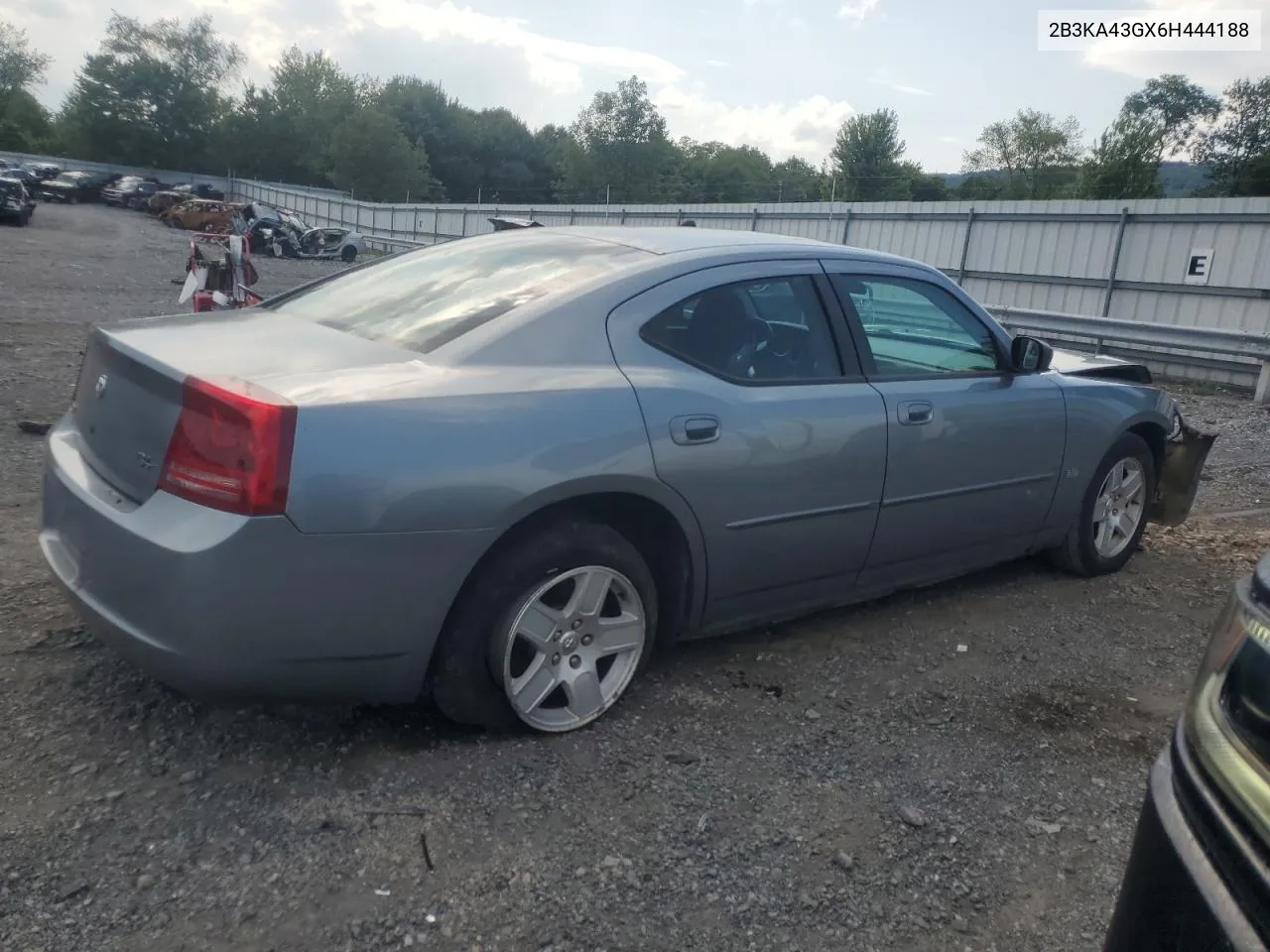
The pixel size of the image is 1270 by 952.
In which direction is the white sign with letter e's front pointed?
toward the camera

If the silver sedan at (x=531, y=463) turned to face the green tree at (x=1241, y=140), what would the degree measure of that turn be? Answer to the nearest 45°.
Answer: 0° — it already faces it

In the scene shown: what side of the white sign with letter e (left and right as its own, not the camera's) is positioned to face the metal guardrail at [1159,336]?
front

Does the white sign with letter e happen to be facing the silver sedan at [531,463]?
yes

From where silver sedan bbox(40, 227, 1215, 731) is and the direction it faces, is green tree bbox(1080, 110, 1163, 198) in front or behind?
in front

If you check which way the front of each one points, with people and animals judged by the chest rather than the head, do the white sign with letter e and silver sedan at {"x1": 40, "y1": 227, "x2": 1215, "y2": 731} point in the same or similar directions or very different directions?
very different directions

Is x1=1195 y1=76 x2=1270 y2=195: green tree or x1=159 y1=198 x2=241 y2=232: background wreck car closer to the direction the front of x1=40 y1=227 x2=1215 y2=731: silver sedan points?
the green tree

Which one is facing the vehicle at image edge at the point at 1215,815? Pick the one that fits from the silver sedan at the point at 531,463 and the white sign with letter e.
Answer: the white sign with letter e

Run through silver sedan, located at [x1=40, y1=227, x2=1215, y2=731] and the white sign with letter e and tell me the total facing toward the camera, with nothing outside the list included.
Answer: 1

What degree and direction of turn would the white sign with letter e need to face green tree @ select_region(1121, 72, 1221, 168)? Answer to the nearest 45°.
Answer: approximately 180°

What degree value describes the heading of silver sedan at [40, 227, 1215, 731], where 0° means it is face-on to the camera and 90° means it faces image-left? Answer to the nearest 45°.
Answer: approximately 225°

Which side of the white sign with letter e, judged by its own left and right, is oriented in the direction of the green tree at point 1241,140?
back

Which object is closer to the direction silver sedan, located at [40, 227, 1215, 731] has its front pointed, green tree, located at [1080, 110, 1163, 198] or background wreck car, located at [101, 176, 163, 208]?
the green tree

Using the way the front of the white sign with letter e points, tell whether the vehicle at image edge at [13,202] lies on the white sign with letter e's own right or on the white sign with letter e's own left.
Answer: on the white sign with letter e's own right
